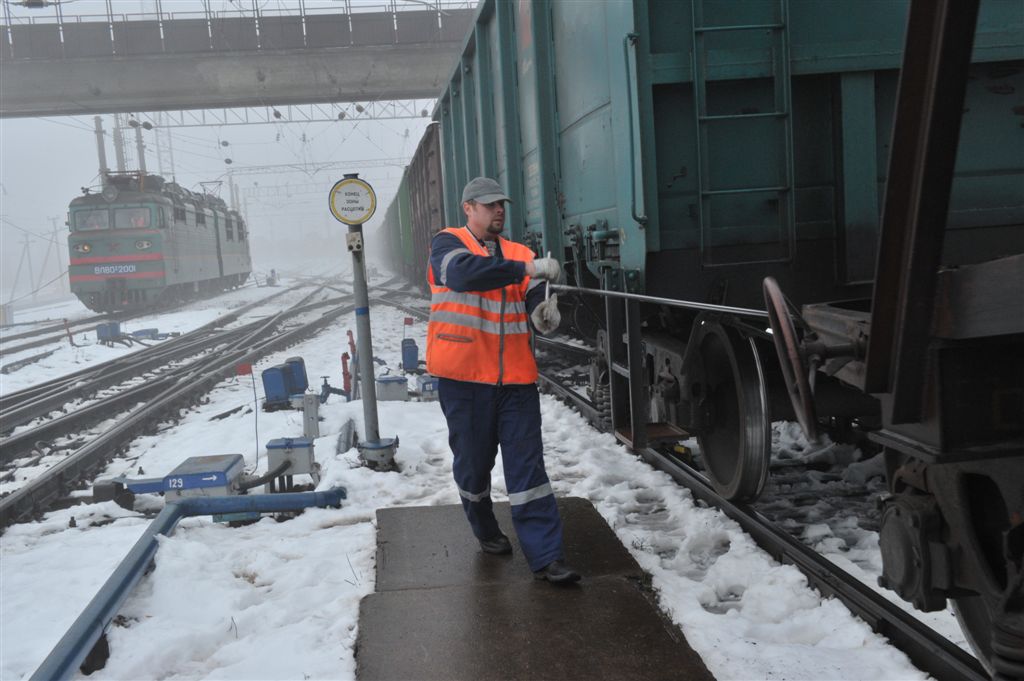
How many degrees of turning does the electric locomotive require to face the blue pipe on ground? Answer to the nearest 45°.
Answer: approximately 45° to its left

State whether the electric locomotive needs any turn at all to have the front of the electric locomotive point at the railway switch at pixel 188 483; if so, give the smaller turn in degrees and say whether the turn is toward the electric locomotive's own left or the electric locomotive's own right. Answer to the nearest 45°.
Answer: approximately 45° to the electric locomotive's own left

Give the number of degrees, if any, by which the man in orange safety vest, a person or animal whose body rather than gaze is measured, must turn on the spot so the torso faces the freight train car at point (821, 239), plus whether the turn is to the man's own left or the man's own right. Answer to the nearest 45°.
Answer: approximately 45° to the man's own left

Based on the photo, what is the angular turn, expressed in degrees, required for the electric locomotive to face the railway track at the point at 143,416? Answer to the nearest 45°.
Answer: approximately 45° to its left

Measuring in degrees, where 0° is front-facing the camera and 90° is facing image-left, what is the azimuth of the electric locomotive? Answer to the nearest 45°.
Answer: approximately 45°

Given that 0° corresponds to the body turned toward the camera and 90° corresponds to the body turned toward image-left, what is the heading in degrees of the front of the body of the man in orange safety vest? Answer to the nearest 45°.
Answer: approximately 315°

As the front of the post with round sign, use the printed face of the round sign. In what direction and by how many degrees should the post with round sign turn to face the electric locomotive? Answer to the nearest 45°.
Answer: approximately 180°

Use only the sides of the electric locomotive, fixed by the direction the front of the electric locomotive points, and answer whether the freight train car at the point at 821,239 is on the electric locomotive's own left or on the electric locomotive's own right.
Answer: on the electric locomotive's own left
